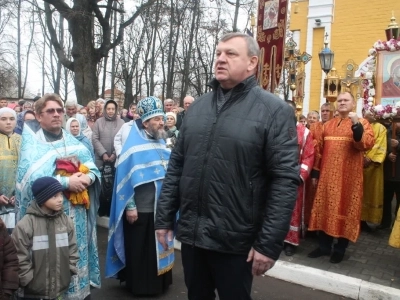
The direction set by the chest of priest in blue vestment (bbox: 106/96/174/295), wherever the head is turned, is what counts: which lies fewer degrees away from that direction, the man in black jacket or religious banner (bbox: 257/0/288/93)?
the man in black jacket

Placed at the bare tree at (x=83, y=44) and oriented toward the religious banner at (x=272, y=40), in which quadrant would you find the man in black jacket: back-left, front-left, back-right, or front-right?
front-right

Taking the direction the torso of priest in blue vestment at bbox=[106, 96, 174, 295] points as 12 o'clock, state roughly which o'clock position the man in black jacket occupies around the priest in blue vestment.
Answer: The man in black jacket is roughly at 1 o'clock from the priest in blue vestment.

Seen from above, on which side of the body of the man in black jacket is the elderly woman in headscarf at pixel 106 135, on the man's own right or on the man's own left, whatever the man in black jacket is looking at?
on the man's own right

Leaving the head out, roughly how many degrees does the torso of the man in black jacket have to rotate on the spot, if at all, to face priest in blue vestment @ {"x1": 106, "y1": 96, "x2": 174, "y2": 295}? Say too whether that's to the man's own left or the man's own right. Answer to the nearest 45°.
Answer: approximately 90° to the man's own right

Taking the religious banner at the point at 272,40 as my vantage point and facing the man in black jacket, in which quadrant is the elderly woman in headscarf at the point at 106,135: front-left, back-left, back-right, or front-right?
front-right

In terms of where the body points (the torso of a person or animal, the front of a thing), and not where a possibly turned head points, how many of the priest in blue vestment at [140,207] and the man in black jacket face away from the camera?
0

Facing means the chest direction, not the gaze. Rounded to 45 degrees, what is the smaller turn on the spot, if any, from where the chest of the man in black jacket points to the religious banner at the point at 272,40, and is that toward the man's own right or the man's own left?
approximately 135° to the man's own right

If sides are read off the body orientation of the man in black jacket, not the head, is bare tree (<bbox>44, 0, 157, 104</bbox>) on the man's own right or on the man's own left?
on the man's own right

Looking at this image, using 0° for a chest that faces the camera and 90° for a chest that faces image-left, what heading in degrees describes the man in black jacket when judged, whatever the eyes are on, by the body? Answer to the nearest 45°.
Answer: approximately 45°

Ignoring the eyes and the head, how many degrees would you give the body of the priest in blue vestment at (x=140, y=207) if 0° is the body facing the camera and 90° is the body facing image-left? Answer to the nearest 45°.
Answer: approximately 315°

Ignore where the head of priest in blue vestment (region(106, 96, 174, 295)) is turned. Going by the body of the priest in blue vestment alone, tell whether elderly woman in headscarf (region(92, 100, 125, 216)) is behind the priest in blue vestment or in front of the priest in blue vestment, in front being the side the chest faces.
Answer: behind
